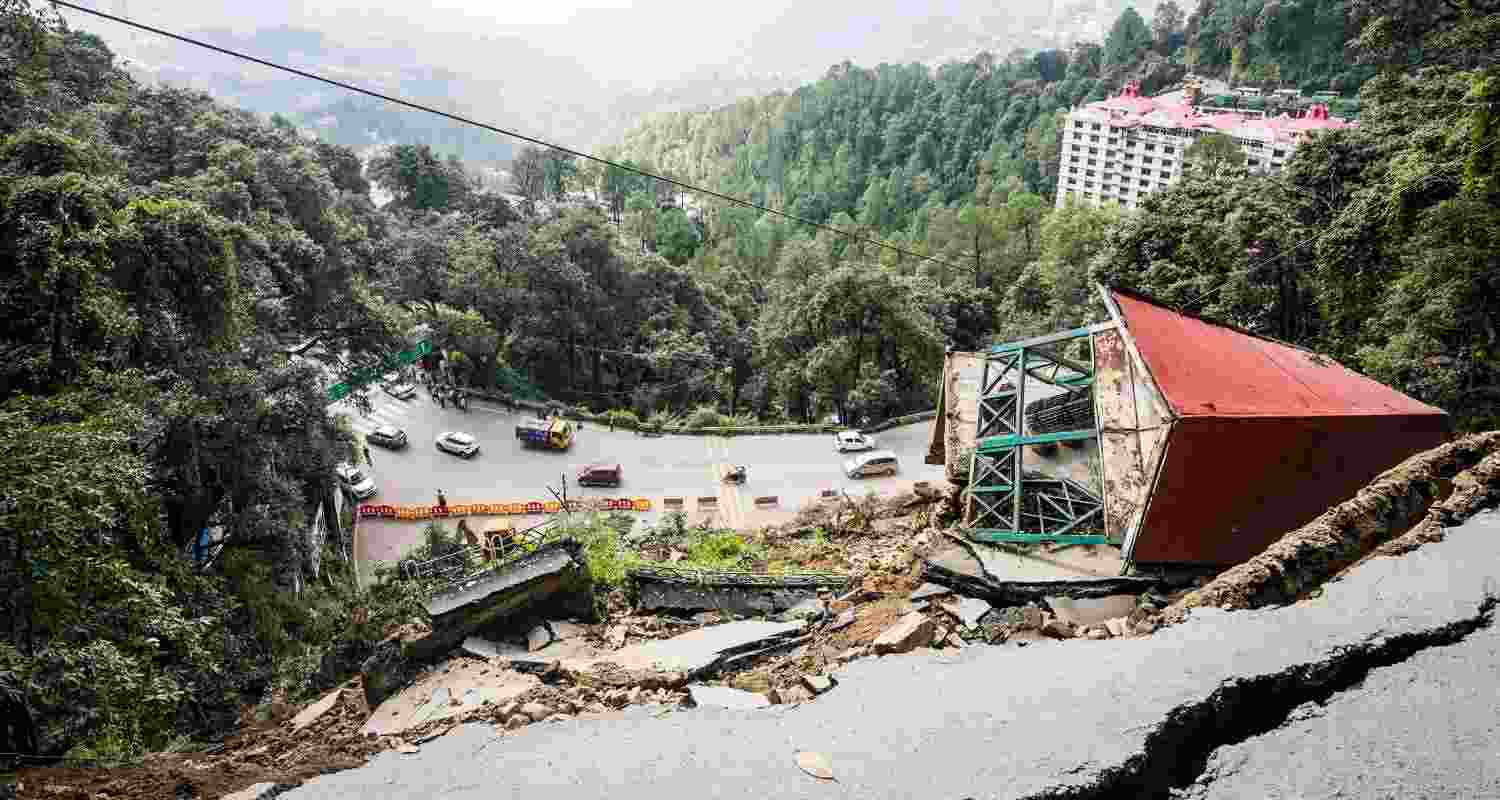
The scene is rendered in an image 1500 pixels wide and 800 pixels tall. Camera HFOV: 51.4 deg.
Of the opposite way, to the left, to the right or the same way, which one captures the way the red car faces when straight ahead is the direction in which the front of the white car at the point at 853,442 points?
the opposite way

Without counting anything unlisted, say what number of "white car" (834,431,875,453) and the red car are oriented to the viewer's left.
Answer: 1
